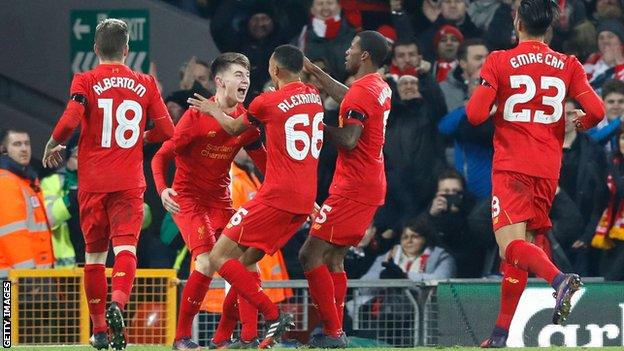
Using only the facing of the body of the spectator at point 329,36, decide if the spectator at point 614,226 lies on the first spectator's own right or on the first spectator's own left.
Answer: on the first spectator's own left

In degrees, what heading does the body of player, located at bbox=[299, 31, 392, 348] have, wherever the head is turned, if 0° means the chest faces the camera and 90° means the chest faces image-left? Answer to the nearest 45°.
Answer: approximately 90°

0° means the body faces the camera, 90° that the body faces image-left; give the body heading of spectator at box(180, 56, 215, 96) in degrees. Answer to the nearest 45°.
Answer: approximately 0°

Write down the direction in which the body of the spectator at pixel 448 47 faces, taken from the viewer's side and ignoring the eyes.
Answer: toward the camera

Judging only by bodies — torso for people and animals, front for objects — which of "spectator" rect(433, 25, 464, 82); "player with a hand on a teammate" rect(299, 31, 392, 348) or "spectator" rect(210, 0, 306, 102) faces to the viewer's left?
the player with a hand on a teammate

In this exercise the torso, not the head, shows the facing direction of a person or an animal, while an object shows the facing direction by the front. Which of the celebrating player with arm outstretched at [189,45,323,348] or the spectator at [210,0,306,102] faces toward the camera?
the spectator

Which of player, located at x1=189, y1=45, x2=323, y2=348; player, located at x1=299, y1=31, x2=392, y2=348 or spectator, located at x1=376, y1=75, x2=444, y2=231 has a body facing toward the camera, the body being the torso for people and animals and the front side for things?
the spectator

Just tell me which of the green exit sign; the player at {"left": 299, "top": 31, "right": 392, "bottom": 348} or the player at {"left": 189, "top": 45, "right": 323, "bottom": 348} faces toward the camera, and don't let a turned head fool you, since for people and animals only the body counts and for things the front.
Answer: the green exit sign

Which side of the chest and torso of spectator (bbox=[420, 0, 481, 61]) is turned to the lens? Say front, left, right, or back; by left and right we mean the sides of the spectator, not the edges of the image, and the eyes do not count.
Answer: front

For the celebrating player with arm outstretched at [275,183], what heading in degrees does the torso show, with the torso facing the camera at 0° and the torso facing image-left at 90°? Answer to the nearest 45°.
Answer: approximately 135°

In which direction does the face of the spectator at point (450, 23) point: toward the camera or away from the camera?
toward the camera

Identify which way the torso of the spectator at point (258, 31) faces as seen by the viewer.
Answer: toward the camera
